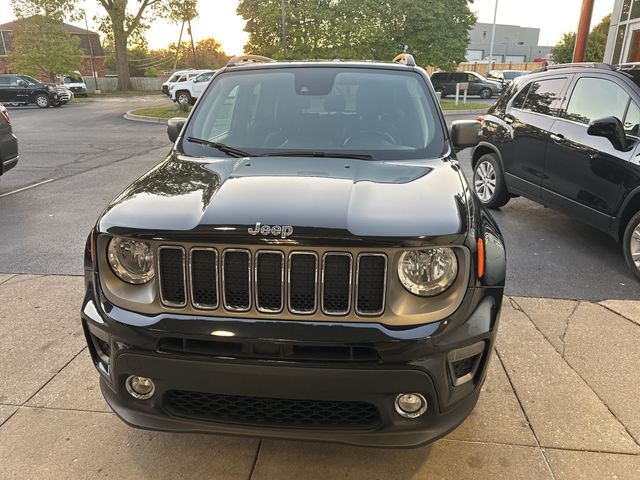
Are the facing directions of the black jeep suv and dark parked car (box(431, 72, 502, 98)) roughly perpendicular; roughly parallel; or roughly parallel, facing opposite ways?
roughly perpendicular

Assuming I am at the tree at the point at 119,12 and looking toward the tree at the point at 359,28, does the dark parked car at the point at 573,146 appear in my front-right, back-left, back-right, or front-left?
front-right

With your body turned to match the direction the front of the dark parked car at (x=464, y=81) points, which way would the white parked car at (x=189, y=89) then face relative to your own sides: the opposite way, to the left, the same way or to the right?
to the right

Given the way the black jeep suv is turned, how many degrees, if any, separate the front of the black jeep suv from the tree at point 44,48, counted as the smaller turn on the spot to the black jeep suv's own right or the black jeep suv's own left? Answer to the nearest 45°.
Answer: approximately 135° to the black jeep suv's own right

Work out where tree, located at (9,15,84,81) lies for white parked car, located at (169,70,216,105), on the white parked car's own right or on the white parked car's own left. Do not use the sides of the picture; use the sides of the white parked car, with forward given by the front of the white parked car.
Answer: on the white parked car's own right

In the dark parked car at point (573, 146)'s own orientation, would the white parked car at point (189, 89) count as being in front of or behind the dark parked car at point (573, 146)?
behind

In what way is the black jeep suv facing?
toward the camera

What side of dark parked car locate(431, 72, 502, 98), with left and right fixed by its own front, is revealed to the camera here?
right

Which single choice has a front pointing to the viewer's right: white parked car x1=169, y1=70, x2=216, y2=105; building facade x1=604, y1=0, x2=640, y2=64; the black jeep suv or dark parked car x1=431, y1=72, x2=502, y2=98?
the dark parked car

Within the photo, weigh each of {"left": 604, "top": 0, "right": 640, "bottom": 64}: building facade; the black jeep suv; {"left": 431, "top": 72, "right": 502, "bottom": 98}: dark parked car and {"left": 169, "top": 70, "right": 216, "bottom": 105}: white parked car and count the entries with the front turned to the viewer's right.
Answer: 1
